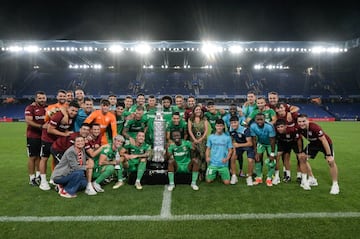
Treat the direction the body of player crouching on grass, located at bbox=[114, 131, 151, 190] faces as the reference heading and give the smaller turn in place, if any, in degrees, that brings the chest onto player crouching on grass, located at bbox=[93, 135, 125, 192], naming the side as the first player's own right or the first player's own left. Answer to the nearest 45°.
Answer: approximately 90° to the first player's own right

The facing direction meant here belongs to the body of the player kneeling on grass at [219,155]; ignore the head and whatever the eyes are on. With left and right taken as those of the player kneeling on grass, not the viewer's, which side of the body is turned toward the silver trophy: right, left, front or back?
right

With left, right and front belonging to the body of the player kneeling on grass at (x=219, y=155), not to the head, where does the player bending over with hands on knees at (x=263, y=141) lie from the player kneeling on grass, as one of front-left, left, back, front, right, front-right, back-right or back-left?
left

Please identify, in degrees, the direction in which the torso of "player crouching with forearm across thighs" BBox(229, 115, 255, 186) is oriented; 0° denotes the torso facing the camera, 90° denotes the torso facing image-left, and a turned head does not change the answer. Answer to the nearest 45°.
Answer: approximately 0°

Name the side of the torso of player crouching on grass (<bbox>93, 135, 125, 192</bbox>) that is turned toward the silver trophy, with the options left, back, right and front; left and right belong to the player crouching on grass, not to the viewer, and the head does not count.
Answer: left

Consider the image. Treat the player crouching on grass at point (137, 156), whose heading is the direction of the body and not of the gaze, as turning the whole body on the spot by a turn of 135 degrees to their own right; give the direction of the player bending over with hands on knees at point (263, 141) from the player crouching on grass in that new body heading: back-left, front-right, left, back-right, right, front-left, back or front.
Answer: back-right

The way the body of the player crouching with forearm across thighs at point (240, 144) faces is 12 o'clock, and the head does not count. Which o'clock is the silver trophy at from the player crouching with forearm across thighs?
The silver trophy is roughly at 3 o'clock from the player crouching with forearm across thighs.

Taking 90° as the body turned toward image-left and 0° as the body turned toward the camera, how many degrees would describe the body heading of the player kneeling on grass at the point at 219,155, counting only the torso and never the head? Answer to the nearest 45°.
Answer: approximately 0°

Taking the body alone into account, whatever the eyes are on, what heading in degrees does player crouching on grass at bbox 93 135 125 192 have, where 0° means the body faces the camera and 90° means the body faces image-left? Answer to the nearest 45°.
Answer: approximately 315°
